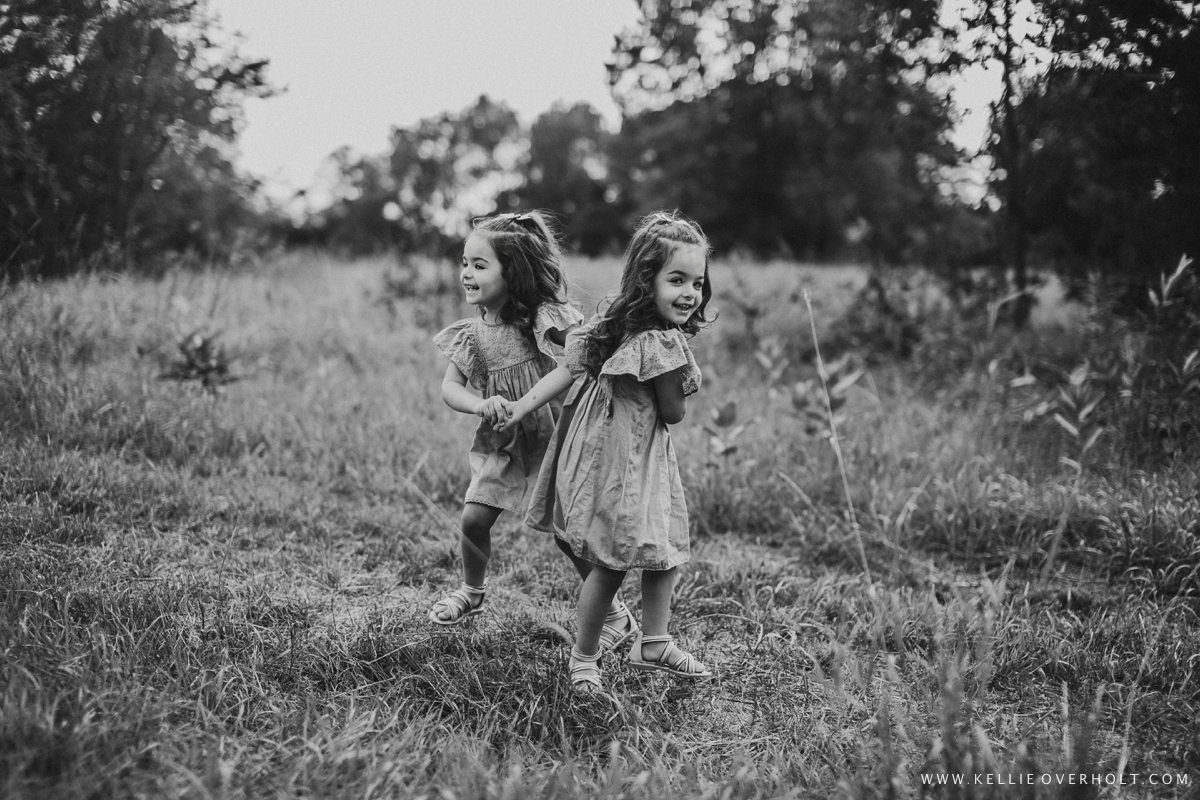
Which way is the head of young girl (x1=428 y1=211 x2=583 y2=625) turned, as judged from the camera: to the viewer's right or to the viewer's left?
to the viewer's left

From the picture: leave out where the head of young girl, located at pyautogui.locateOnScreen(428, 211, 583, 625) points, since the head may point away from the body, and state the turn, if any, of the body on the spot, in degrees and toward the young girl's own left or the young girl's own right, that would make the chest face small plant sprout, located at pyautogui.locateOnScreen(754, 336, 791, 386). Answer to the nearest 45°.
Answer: approximately 180°

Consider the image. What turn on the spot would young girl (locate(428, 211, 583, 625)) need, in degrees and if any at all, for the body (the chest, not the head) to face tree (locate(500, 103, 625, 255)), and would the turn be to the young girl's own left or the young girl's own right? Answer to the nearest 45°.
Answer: approximately 135° to the young girl's own right

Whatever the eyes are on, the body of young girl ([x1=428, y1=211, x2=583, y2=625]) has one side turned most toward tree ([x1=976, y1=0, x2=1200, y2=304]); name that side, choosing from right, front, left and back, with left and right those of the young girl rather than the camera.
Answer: back

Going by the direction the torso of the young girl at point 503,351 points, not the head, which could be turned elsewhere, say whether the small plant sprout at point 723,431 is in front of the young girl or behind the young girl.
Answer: behind

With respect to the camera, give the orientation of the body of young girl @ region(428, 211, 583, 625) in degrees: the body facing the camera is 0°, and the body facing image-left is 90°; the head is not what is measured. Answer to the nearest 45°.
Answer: approximately 45°

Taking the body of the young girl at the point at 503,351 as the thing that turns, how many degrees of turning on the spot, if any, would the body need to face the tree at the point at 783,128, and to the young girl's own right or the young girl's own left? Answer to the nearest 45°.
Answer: approximately 135° to the young girl's own right

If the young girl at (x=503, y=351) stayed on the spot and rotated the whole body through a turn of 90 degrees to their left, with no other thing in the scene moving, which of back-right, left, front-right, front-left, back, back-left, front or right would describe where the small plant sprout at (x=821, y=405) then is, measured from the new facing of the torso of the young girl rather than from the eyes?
left

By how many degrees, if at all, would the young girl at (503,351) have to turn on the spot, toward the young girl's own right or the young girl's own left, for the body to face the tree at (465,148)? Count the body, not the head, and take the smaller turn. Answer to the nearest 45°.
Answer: approximately 135° to the young girl's own right

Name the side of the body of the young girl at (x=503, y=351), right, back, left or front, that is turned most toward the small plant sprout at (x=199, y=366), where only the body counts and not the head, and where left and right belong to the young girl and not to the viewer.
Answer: right
